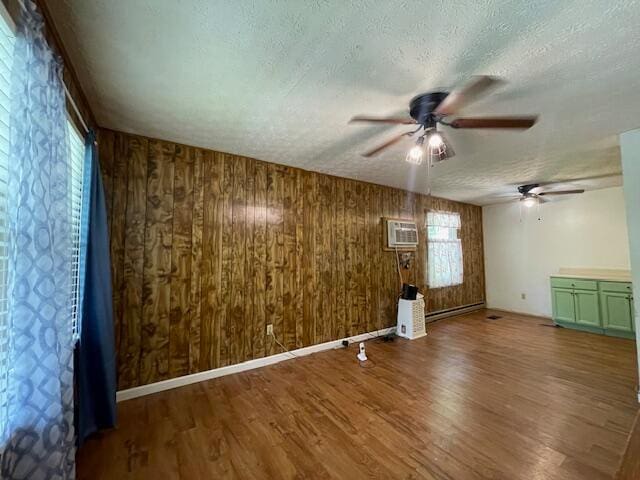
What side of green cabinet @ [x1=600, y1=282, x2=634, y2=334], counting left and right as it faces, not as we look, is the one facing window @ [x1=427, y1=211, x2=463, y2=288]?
right

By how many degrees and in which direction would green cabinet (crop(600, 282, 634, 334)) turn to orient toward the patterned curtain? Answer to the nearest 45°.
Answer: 0° — it already faces it

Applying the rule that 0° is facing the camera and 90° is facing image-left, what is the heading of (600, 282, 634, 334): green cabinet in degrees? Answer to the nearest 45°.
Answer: approximately 0°

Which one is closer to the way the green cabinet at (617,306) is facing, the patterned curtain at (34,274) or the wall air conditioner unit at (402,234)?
the patterned curtain

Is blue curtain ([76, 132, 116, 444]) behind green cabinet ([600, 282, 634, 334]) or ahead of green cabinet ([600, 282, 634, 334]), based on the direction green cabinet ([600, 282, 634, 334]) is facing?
ahead
